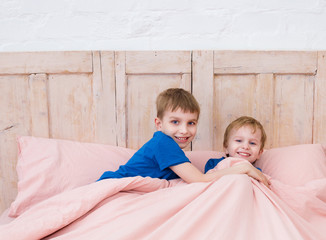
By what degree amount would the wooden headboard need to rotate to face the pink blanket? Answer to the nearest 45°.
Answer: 0° — it already faces it

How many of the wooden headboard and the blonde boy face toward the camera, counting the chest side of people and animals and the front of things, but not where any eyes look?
2

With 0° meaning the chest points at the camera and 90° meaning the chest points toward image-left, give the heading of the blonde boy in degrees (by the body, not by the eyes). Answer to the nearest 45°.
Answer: approximately 0°
